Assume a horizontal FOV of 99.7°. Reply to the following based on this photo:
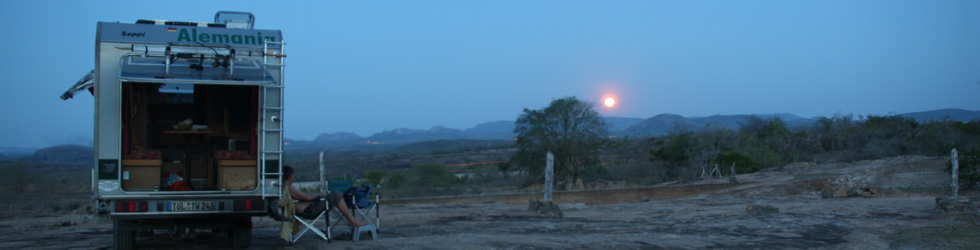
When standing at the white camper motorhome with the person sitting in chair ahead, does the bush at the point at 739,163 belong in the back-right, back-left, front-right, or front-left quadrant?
front-left

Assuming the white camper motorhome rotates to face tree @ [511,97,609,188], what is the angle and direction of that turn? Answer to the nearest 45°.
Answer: approximately 45° to its right

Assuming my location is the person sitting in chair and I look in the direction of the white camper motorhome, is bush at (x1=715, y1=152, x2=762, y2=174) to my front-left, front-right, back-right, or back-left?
back-right

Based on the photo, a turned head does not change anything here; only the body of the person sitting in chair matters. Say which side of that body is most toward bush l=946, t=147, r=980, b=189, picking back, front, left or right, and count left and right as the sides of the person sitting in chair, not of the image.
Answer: front

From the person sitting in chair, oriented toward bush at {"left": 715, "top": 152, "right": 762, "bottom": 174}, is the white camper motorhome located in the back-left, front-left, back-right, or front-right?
back-left

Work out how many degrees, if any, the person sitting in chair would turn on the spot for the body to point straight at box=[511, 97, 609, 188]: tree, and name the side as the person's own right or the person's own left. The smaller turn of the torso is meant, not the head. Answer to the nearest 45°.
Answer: approximately 45° to the person's own left

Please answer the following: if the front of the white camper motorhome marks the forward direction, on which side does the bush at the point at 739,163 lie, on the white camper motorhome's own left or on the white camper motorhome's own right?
on the white camper motorhome's own right

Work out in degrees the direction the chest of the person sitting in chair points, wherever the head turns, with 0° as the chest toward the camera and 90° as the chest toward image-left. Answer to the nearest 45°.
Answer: approximately 270°

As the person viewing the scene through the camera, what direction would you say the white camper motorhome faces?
facing away from the viewer

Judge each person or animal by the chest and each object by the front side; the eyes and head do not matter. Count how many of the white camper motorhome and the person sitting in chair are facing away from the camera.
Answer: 1

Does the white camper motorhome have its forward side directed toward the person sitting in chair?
no

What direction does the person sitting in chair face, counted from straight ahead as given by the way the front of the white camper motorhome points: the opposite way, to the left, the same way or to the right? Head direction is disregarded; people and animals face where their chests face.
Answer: to the right

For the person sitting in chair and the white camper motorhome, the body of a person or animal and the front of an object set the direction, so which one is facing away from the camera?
the white camper motorhome
